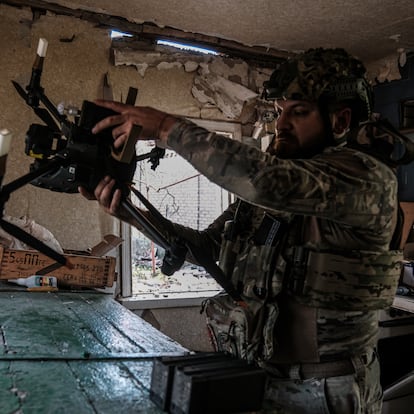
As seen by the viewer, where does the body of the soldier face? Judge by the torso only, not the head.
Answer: to the viewer's left

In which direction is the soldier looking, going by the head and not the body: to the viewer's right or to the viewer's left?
to the viewer's left

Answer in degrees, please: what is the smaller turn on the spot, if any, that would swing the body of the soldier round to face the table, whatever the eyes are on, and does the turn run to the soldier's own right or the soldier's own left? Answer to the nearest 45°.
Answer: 0° — they already face it

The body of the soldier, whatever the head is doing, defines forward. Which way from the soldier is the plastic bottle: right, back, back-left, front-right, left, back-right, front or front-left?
front-right

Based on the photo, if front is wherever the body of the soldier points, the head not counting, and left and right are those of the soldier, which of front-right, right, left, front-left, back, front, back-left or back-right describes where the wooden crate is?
front-right
